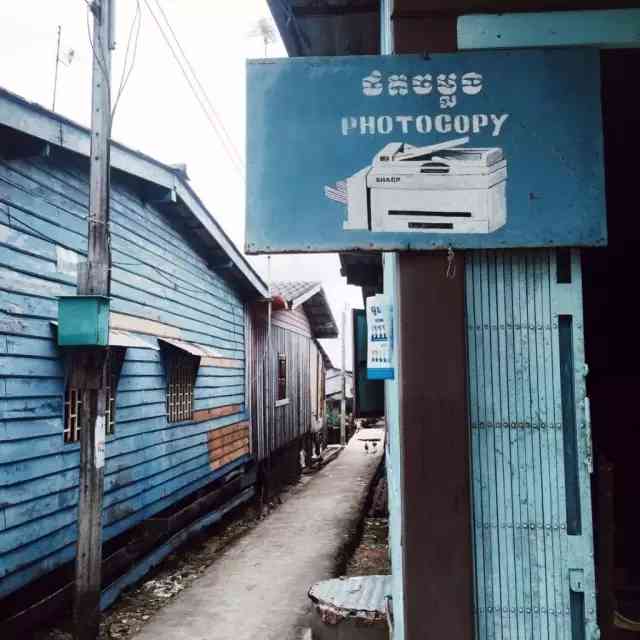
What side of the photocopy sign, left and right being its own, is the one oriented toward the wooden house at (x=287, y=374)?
back

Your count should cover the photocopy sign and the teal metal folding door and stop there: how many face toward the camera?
2

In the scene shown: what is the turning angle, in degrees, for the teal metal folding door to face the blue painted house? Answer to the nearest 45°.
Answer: approximately 135° to its right

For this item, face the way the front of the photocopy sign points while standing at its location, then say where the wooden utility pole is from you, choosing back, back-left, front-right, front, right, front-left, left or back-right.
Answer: back-right

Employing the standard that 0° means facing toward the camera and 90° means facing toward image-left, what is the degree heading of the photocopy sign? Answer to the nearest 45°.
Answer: approximately 0°

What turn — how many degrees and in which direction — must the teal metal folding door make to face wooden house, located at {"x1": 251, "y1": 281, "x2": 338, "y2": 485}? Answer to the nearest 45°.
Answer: approximately 135° to its right
